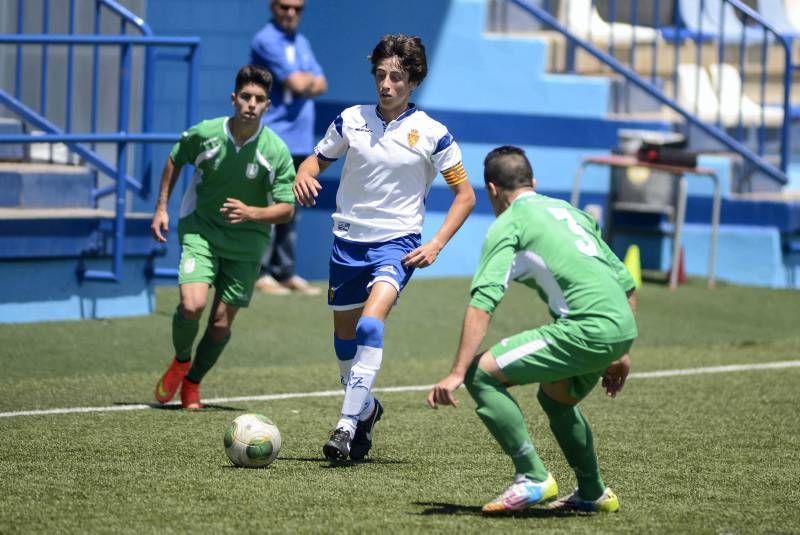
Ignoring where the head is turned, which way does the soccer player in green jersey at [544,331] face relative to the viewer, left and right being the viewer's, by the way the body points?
facing away from the viewer and to the left of the viewer

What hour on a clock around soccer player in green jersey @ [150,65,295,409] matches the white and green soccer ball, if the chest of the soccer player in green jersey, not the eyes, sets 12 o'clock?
The white and green soccer ball is roughly at 12 o'clock from the soccer player in green jersey.

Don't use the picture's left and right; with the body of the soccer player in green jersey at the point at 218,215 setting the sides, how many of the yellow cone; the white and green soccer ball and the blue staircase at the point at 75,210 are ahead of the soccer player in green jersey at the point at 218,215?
1

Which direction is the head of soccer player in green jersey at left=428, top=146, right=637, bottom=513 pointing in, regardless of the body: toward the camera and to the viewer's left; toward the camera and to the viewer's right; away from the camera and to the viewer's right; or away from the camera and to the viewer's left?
away from the camera and to the viewer's left

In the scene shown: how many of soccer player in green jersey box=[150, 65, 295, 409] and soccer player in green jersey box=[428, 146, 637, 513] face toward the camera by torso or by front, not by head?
1

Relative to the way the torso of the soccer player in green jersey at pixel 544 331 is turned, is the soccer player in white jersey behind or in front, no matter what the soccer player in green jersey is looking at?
in front

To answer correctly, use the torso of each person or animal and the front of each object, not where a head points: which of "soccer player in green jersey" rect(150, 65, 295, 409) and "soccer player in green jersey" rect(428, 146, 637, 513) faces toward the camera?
"soccer player in green jersey" rect(150, 65, 295, 409)

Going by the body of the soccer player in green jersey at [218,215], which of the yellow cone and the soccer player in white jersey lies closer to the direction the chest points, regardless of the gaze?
the soccer player in white jersey

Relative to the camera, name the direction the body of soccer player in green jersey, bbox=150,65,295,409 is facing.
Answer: toward the camera

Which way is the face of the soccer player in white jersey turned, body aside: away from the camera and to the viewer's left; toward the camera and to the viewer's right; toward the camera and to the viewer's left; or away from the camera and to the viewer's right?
toward the camera and to the viewer's left

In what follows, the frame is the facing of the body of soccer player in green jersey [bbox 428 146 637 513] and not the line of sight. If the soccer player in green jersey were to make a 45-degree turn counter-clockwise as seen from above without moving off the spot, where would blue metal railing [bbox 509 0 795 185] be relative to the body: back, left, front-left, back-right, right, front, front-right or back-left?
right

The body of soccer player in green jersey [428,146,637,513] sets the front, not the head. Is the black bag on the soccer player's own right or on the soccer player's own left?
on the soccer player's own right

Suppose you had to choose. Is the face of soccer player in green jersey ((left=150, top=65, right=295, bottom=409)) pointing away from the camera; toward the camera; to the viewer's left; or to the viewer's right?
toward the camera
